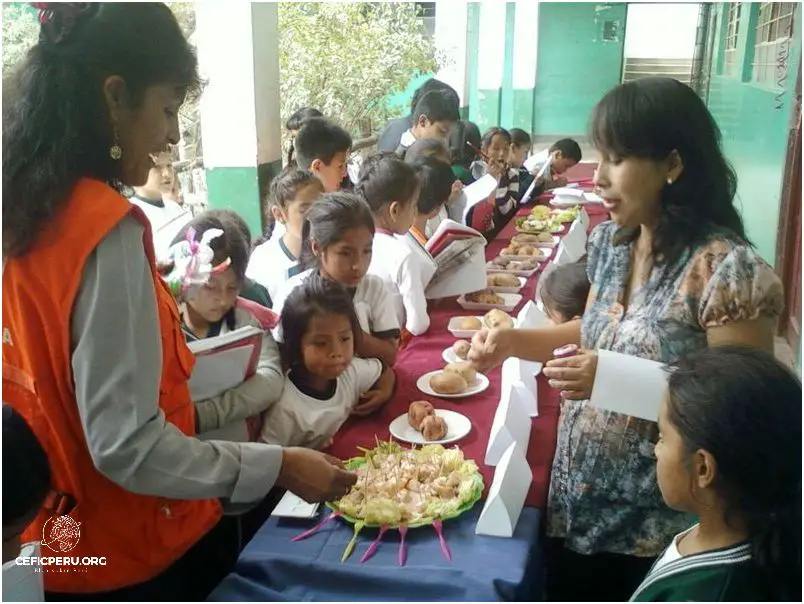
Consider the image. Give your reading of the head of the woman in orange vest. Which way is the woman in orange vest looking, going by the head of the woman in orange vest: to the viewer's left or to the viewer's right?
to the viewer's right

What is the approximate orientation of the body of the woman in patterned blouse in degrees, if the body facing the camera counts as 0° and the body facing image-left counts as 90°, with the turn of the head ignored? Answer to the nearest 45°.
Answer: approximately 45°
